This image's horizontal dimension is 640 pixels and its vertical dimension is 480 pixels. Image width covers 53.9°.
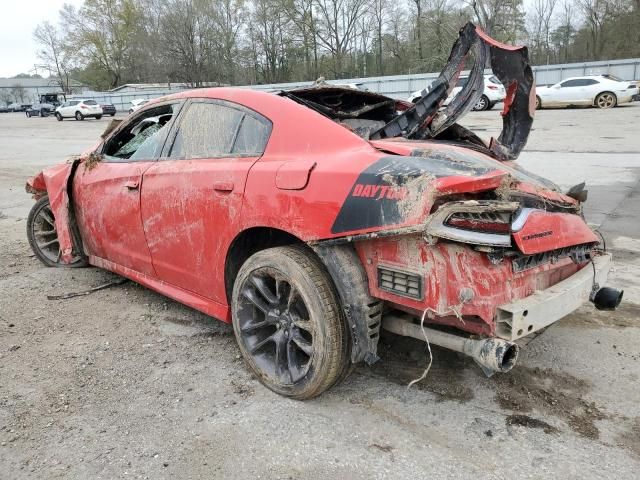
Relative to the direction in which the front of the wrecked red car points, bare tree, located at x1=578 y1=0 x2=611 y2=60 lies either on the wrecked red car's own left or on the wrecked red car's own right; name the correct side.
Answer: on the wrecked red car's own right

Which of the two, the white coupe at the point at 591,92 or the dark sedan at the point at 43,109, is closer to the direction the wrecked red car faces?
the dark sedan

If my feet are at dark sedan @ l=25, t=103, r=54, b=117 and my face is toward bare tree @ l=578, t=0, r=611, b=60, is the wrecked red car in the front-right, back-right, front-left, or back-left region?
front-right

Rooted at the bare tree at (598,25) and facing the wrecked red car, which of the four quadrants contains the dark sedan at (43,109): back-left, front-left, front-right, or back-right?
front-right

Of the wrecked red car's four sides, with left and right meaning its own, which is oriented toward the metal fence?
right

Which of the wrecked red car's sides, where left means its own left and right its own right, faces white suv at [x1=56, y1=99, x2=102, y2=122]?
front

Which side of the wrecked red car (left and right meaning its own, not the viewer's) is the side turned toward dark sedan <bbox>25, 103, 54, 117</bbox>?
front

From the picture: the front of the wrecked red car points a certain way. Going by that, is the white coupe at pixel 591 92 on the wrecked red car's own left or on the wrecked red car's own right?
on the wrecked red car's own right

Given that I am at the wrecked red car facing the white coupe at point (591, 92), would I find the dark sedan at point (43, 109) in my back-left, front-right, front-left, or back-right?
front-left

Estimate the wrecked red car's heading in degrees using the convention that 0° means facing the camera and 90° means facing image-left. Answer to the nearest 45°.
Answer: approximately 135°
